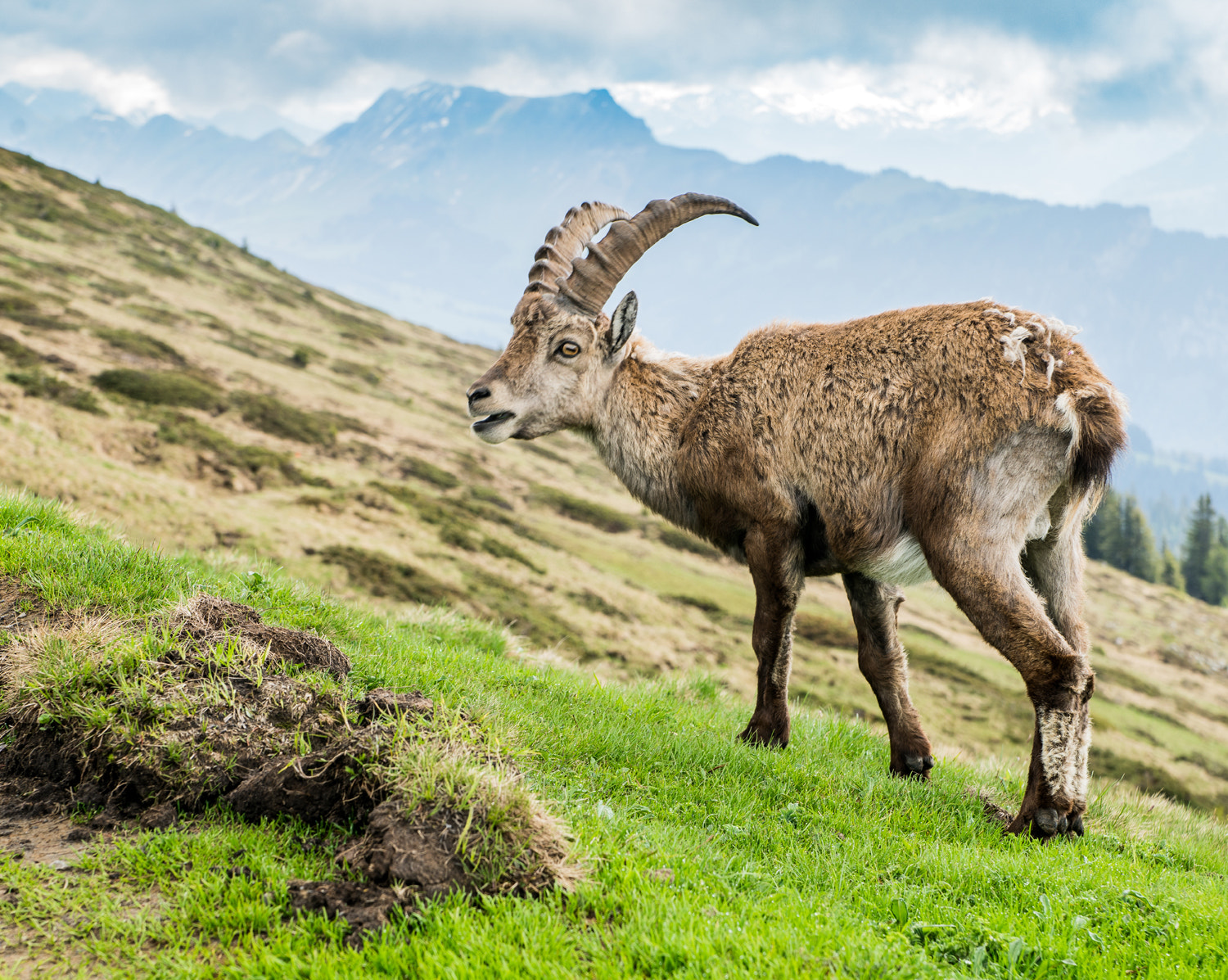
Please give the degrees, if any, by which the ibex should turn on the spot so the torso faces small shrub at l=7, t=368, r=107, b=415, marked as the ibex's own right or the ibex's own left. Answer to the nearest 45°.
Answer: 0° — it already faces it

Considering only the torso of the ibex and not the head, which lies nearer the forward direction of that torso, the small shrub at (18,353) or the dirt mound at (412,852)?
the small shrub

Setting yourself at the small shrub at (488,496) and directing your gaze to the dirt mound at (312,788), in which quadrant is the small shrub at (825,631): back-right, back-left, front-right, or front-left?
front-left

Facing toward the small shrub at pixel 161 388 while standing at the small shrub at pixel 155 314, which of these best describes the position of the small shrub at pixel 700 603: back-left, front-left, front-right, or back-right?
front-left

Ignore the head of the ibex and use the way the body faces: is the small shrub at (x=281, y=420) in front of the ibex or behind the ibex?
in front

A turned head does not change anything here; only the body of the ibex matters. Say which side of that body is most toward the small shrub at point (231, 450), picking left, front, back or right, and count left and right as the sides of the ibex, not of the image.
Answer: front

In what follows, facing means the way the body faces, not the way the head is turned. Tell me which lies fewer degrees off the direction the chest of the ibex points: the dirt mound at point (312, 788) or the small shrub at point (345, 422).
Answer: the small shrub

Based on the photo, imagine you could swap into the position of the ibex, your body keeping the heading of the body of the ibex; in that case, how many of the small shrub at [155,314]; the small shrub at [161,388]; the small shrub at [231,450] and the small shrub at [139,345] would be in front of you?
4

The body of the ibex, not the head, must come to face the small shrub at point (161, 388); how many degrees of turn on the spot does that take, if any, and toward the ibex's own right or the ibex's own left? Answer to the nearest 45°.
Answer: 0° — it already faces it

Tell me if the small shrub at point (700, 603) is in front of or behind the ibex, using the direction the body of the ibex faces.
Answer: in front

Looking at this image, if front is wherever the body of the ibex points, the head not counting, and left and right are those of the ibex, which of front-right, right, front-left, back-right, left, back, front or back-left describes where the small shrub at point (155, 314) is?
front

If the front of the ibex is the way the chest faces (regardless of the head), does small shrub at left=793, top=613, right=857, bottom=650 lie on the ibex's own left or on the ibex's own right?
on the ibex's own right

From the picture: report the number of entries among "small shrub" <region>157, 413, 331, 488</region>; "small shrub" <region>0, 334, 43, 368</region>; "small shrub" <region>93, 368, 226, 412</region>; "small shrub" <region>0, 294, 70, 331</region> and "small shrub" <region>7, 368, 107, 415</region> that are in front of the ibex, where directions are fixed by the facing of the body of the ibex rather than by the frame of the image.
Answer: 5

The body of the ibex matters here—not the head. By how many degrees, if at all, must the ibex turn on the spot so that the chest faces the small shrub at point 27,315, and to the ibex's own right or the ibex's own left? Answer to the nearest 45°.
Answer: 0° — it already faces it

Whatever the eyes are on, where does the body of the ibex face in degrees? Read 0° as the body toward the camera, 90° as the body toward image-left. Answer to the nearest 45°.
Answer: approximately 135°
